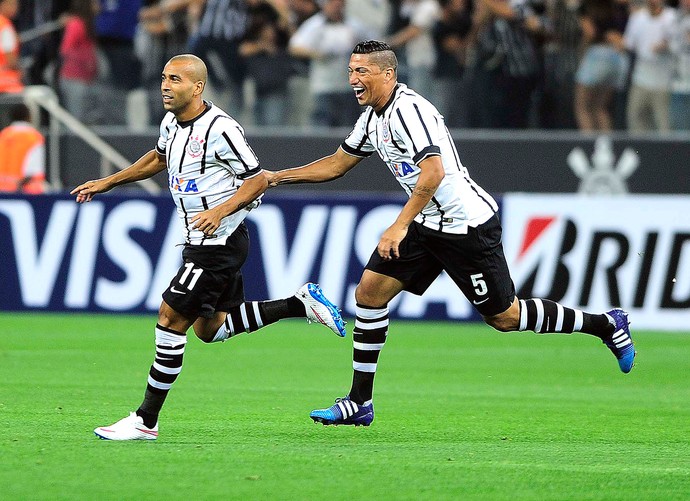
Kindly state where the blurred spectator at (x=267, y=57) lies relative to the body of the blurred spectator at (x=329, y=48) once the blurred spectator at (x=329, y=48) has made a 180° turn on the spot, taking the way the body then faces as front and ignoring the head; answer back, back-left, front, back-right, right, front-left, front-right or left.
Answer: left

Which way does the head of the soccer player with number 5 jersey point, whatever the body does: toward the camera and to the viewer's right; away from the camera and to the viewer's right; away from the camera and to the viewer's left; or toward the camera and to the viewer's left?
toward the camera and to the viewer's left

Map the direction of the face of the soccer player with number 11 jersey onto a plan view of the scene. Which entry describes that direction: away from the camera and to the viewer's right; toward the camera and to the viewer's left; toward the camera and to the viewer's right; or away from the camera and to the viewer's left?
toward the camera and to the viewer's left

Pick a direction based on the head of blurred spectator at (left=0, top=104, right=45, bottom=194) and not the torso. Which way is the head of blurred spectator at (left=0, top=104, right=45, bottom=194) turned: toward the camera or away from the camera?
away from the camera

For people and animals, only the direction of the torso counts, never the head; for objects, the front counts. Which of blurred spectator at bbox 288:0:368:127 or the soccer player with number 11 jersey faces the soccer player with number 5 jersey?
the blurred spectator

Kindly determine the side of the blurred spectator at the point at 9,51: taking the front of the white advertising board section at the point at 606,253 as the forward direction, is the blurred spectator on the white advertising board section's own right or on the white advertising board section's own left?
on the white advertising board section's own right

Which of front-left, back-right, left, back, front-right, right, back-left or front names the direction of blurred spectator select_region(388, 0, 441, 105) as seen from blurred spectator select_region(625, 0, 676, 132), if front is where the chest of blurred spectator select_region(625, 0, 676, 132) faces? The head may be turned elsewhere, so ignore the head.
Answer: right

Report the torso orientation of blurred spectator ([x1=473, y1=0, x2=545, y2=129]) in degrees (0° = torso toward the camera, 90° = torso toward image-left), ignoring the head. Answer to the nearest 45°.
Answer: approximately 0°

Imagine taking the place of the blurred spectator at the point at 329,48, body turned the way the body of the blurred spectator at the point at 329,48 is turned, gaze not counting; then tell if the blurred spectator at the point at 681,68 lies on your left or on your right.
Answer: on your left

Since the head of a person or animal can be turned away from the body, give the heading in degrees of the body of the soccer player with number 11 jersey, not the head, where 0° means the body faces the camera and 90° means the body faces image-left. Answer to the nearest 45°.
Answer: approximately 45°

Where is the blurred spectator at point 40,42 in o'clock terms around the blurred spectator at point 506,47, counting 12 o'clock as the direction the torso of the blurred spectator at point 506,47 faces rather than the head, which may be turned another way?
the blurred spectator at point 40,42 is roughly at 3 o'clock from the blurred spectator at point 506,47.

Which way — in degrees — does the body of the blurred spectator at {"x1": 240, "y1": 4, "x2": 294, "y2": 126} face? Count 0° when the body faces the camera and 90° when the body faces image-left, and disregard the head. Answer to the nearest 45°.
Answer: approximately 0°
